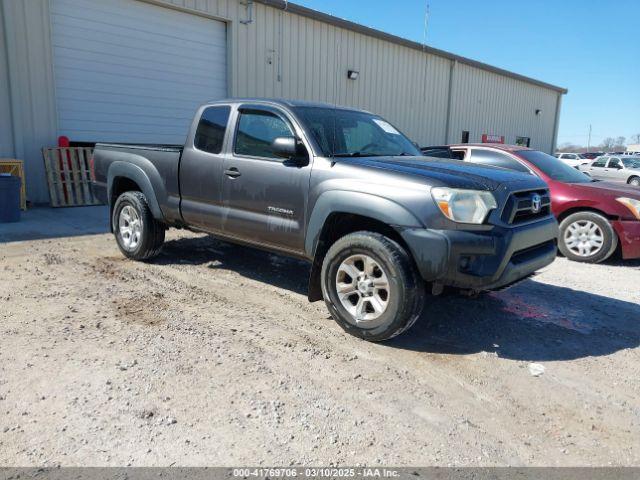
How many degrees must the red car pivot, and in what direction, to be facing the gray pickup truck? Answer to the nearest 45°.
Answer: approximately 90° to its right

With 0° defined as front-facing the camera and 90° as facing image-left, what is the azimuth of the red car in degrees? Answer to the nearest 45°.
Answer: approximately 315°

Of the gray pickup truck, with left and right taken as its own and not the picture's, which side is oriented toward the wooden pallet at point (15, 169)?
back

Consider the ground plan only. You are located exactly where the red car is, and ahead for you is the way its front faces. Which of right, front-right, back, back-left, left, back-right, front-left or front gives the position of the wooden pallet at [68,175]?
back-right

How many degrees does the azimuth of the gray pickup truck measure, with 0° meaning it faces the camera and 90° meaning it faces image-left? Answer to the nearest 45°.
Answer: approximately 315°

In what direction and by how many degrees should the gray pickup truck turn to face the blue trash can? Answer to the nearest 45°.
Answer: approximately 180°
